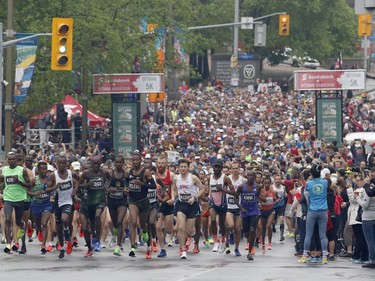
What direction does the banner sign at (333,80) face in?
toward the camera

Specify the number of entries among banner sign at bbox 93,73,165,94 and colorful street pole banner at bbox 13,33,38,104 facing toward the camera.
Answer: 2

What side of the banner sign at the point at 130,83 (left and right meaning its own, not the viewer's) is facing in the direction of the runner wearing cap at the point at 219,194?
front

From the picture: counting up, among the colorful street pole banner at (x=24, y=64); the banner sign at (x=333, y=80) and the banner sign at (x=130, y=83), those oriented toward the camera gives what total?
3

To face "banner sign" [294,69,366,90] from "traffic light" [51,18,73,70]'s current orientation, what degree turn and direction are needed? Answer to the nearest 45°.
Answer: approximately 135° to its left

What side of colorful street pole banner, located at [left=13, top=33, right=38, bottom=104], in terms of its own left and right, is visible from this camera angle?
front

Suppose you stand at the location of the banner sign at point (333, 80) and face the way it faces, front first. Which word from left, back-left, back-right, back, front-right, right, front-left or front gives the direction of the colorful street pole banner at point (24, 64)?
front-right

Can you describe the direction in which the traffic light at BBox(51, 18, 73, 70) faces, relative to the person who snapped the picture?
facing the viewer

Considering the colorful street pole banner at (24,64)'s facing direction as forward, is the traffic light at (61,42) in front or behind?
in front
